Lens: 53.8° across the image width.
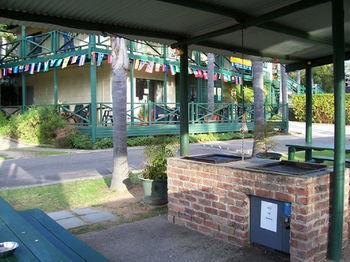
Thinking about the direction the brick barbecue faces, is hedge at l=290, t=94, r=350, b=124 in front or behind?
behind

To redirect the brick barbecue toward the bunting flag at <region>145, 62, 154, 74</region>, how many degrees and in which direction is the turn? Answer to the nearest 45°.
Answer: approximately 135° to its right

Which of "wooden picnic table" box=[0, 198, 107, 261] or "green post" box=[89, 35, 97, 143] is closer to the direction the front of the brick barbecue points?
the wooden picnic table

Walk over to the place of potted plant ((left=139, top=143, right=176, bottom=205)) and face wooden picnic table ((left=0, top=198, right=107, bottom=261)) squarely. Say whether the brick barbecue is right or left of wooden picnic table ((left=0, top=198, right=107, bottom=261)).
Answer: left

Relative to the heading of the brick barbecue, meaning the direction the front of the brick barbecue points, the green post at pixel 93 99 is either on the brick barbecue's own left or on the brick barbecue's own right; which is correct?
on the brick barbecue's own right

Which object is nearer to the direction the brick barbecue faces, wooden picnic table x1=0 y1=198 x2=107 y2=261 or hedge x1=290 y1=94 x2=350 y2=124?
the wooden picnic table

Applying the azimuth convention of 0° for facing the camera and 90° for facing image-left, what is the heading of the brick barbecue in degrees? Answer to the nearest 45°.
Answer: approximately 45°

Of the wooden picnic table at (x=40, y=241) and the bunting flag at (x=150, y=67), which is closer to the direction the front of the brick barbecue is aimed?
the wooden picnic table
